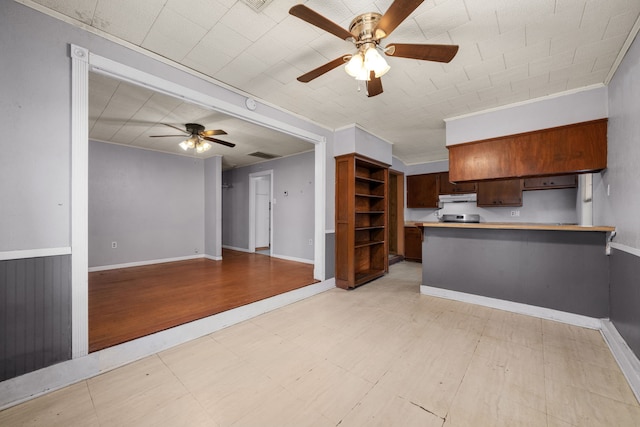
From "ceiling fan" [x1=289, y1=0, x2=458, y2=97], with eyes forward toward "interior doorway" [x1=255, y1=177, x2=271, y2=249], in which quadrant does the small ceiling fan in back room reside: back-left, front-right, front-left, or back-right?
front-left

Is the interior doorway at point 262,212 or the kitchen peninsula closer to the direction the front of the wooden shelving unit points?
the kitchen peninsula

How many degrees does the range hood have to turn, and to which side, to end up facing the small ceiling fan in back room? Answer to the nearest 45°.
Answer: approximately 45° to its right

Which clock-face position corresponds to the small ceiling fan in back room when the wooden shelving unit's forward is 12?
The small ceiling fan in back room is roughly at 4 o'clock from the wooden shelving unit.

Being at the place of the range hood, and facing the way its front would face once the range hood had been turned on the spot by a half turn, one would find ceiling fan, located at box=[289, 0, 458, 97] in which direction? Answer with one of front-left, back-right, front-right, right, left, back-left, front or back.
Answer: back

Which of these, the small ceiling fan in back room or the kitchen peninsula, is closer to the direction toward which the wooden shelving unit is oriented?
the kitchen peninsula

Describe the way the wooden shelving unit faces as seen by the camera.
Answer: facing the viewer and to the right of the viewer

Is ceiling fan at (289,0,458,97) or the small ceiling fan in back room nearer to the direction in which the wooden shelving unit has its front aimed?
the ceiling fan

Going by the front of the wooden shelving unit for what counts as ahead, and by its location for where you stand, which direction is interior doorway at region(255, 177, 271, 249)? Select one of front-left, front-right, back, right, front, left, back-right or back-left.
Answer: back

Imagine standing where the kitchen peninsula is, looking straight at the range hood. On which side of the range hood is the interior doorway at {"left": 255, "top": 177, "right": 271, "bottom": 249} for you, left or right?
left

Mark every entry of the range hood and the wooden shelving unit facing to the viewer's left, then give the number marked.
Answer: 0

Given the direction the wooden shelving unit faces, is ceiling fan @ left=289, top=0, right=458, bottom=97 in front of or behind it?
in front

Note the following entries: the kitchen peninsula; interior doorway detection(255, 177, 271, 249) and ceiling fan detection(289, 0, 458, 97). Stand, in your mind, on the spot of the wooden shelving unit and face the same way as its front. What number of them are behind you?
1

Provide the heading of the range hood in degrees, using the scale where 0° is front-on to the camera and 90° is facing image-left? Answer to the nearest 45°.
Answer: approximately 0°

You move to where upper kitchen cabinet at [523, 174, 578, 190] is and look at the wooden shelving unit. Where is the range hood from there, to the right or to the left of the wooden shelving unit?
right
